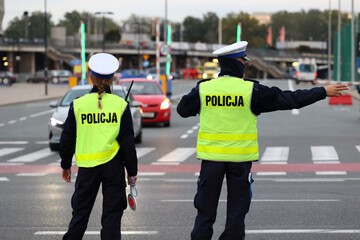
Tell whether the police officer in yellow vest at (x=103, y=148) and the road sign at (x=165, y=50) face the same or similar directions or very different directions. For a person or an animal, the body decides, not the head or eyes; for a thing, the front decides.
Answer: very different directions

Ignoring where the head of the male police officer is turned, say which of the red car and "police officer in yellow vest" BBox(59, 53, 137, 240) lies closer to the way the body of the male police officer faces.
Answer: the red car

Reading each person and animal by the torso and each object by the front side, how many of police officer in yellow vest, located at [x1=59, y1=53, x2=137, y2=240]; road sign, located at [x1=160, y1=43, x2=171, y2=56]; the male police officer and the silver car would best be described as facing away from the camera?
2

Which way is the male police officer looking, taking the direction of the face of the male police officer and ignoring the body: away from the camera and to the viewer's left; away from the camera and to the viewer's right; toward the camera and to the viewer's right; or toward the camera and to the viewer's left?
away from the camera and to the viewer's right

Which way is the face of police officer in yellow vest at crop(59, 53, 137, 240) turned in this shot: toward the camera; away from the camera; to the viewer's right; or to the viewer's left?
away from the camera

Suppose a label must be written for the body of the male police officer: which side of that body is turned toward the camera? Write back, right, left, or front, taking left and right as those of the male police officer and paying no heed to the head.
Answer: back

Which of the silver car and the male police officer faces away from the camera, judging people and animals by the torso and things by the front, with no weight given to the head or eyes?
the male police officer

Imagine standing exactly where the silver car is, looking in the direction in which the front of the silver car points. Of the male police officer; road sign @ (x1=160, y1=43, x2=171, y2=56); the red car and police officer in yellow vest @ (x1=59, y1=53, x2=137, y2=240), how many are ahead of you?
2

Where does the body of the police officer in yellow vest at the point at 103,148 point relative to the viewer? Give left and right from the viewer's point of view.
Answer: facing away from the viewer

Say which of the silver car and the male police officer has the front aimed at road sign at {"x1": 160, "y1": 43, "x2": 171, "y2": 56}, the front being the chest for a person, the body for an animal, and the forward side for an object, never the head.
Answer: the male police officer

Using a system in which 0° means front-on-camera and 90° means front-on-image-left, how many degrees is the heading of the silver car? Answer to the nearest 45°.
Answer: approximately 0°
